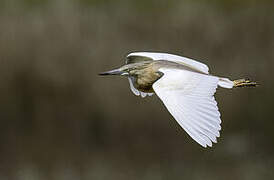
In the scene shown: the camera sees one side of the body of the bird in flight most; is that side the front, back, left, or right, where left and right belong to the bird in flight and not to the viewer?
left
